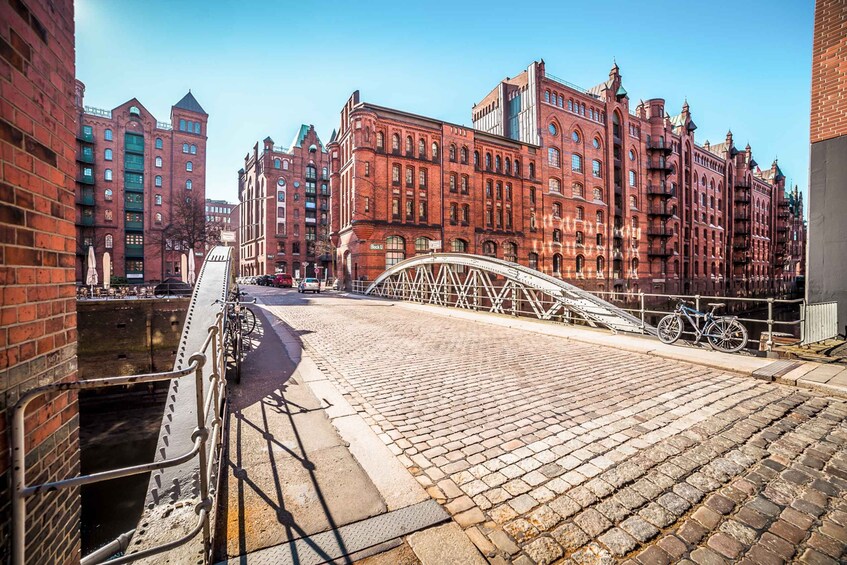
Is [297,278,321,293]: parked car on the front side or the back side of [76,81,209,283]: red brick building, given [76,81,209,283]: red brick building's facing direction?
on the front side

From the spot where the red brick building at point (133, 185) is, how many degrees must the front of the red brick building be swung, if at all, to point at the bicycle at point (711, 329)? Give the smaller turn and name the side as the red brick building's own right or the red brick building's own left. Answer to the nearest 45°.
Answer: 0° — it already faces it

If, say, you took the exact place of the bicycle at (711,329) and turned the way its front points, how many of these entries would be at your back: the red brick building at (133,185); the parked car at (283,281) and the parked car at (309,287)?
0

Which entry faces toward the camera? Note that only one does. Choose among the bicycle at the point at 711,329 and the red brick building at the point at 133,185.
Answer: the red brick building

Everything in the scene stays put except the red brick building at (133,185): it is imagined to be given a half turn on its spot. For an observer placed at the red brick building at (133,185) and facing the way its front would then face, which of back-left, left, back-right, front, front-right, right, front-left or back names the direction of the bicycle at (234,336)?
back

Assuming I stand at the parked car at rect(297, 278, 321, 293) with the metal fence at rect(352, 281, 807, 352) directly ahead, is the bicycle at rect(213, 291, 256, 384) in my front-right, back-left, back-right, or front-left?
front-right

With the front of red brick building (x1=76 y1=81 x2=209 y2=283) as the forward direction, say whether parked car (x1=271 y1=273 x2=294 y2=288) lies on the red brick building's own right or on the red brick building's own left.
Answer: on the red brick building's own left

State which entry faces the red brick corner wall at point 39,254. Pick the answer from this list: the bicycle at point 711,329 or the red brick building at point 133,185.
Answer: the red brick building

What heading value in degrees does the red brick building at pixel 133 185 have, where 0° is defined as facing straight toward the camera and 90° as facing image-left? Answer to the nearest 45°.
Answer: approximately 0°

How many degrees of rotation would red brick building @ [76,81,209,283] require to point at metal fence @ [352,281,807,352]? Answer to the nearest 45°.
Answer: approximately 45° to its left

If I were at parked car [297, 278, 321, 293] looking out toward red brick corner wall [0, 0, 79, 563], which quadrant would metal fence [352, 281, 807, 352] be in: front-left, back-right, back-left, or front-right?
front-left
